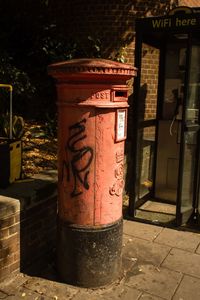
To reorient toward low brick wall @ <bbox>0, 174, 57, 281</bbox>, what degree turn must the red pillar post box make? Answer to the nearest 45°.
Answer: approximately 180°

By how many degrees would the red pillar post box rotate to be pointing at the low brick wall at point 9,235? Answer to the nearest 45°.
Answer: approximately 135° to its right
